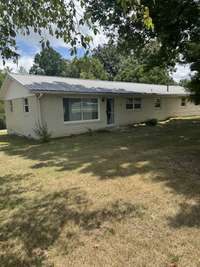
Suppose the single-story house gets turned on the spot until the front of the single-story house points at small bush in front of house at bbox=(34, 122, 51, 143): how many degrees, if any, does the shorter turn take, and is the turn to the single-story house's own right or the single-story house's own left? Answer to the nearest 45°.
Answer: approximately 90° to the single-story house's own right

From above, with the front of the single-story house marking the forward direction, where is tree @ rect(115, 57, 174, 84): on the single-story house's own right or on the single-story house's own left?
on the single-story house's own left

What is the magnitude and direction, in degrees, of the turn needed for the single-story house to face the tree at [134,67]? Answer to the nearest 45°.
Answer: approximately 135° to its left

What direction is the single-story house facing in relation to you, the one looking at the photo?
facing the viewer and to the right of the viewer
